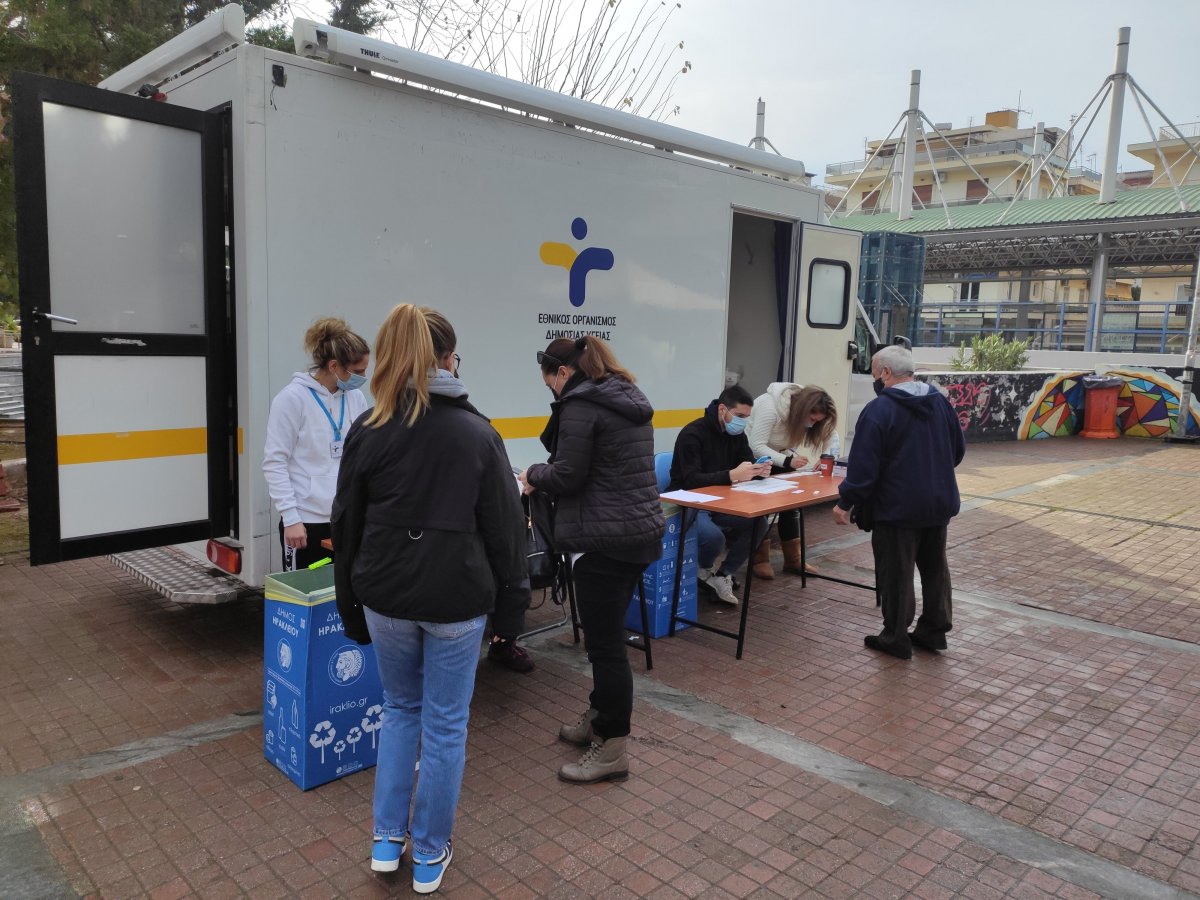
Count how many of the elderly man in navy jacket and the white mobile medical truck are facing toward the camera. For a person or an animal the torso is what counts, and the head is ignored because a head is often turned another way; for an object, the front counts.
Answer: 0

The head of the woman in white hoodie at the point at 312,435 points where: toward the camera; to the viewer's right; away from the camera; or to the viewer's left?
to the viewer's right

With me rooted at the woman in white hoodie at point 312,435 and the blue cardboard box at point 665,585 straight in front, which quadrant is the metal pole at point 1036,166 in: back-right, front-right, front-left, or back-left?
front-left

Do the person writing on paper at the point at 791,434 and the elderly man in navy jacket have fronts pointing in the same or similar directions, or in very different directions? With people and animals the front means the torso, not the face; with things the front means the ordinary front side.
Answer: very different directions

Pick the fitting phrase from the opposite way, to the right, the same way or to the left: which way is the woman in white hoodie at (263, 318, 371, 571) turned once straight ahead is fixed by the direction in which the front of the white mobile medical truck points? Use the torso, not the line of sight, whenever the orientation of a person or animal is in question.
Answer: to the right

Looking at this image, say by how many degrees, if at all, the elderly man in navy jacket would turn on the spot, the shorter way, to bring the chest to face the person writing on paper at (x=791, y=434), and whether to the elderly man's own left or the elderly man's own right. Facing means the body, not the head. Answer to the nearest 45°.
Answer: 0° — they already face them

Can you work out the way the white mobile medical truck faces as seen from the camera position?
facing away from the viewer and to the right of the viewer

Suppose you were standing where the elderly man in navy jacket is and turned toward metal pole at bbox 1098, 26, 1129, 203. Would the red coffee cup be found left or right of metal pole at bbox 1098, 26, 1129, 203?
left

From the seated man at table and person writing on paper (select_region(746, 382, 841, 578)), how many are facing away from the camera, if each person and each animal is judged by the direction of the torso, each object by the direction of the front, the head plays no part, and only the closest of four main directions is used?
0

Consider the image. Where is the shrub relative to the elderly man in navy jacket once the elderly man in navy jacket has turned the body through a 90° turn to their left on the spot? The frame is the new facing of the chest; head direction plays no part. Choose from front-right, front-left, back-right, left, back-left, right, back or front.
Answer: back-right

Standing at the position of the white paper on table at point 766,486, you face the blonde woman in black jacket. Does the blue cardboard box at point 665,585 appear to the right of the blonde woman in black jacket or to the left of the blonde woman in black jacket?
right

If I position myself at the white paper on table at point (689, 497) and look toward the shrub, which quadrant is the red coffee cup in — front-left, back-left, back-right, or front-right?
front-right

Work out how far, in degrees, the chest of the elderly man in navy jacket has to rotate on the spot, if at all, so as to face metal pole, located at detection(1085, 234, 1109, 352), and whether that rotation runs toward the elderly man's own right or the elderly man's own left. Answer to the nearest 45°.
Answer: approximately 45° to the elderly man's own right

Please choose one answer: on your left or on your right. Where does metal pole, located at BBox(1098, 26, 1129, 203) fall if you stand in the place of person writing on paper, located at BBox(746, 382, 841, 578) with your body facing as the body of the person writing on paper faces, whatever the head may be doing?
on your left

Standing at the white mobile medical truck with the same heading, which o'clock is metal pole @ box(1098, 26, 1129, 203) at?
The metal pole is roughly at 12 o'clock from the white mobile medical truck.
